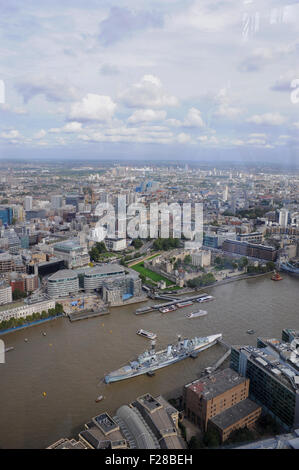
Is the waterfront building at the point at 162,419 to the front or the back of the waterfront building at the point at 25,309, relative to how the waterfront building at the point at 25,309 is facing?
to the front

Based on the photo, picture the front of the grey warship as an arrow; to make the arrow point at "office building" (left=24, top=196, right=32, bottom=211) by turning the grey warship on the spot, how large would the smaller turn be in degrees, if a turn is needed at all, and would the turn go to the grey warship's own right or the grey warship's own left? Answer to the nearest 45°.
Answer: approximately 90° to the grey warship's own right

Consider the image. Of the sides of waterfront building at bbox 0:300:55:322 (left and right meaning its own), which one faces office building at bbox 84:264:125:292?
left

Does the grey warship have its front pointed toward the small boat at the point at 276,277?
no

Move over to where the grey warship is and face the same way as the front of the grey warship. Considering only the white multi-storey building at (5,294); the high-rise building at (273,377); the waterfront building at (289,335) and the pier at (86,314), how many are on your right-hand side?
2

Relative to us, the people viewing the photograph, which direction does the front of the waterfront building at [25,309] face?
facing the viewer and to the right of the viewer

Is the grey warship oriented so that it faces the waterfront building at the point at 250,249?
no

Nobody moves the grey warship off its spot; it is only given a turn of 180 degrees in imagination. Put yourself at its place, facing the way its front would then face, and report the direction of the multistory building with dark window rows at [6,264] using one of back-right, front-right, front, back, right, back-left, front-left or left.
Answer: left

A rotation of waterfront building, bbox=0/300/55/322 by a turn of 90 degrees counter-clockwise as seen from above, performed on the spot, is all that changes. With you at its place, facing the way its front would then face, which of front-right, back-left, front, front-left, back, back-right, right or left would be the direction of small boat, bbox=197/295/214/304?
front-right

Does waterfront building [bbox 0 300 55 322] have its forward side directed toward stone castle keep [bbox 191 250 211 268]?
no

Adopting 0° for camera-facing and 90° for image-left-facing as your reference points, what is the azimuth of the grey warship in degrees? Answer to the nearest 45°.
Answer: approximately 45°

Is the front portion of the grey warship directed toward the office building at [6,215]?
no

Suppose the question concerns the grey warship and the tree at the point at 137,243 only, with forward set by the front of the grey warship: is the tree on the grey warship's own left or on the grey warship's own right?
on the grey warship's own right

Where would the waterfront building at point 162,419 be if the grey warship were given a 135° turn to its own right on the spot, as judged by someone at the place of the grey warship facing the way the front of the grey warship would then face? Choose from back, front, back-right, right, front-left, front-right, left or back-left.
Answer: back

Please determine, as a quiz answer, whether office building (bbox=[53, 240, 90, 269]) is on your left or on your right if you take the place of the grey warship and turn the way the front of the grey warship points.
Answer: on your right

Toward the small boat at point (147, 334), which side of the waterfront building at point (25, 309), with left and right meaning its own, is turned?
front
